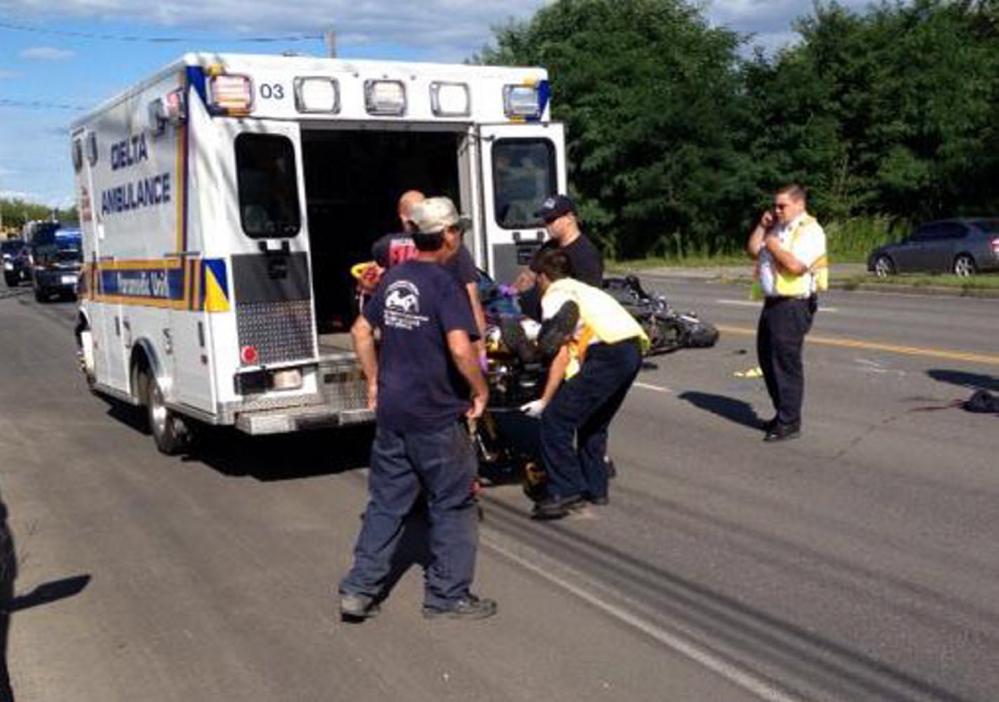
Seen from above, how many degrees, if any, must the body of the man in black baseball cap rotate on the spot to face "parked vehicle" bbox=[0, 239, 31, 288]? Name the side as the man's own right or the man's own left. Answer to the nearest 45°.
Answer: approximately 90° to the man's own right

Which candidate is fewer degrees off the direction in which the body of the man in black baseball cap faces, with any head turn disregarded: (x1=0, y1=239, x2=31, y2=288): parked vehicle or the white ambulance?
the white ambulance

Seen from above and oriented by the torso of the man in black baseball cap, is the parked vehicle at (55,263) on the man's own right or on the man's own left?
on the man's own right

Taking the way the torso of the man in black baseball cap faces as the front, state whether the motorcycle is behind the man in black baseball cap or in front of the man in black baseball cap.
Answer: behind

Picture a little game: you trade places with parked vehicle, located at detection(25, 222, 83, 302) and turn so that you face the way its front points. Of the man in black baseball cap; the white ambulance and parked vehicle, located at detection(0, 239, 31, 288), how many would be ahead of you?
2

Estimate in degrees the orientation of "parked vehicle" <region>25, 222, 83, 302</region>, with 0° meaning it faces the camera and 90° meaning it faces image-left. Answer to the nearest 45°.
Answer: approximately 0°

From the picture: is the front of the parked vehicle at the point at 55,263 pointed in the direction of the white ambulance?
yes

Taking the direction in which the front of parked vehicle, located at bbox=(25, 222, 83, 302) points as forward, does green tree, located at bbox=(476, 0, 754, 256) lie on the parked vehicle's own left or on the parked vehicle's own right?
on the parked vehicle's own left
